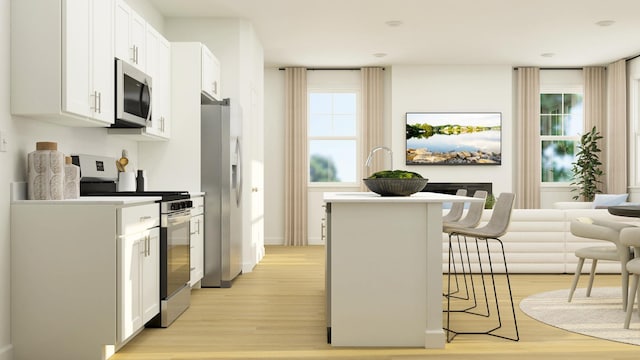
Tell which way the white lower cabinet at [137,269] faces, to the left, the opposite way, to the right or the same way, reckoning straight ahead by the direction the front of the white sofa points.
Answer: to the right

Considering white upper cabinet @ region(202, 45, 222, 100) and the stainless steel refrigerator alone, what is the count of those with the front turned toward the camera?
0

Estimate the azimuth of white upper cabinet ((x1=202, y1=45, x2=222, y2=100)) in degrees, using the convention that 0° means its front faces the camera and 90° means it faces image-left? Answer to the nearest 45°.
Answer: approximately 270°

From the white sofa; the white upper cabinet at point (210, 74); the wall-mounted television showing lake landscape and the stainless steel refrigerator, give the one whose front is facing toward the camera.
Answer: the wall-mounted television showing lake landscape

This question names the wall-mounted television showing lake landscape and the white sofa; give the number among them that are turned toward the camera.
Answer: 1

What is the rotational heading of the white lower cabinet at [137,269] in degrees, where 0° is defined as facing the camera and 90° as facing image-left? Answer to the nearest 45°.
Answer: approximately 315°

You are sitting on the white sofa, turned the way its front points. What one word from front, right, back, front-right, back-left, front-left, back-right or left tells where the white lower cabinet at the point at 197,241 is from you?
back-left

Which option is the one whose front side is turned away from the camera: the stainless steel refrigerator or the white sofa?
the white sofa

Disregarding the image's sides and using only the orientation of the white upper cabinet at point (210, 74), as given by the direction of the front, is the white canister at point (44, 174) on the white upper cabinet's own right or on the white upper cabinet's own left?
on the white upper cabinet's own right

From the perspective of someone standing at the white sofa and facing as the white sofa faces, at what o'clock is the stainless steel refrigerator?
The stainless steel refrigerator is roughly at 8 o'clock from the white sofa.

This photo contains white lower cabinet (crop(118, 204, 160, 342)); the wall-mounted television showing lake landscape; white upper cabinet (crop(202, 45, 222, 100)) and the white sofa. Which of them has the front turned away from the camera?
the white sofa

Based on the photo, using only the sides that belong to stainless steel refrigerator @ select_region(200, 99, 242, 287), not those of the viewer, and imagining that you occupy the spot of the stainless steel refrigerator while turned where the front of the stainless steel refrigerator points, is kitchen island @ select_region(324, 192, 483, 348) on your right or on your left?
on your right

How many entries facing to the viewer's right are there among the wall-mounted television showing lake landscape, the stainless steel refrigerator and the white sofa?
1

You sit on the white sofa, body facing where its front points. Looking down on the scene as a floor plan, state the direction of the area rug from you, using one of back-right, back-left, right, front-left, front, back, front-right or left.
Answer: back

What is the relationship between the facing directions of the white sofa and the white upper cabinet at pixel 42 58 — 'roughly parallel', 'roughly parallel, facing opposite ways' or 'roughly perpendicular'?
roughly perpendicular

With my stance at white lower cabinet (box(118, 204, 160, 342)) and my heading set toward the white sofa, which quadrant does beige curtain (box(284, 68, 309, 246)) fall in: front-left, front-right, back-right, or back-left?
front-left

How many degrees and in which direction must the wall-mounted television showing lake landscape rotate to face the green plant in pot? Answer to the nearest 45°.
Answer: approximately 90° to its left

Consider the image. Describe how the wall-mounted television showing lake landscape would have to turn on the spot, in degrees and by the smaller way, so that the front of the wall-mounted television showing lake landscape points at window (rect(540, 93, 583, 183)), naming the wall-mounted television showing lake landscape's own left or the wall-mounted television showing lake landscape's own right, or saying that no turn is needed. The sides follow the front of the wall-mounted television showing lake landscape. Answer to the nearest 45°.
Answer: approximately 135° to the wall-mounted television showing lake landscape's own left

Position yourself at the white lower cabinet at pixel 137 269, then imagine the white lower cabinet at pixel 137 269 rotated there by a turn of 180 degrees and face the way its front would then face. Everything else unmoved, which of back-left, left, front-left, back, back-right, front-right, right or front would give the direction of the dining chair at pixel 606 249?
back-right
